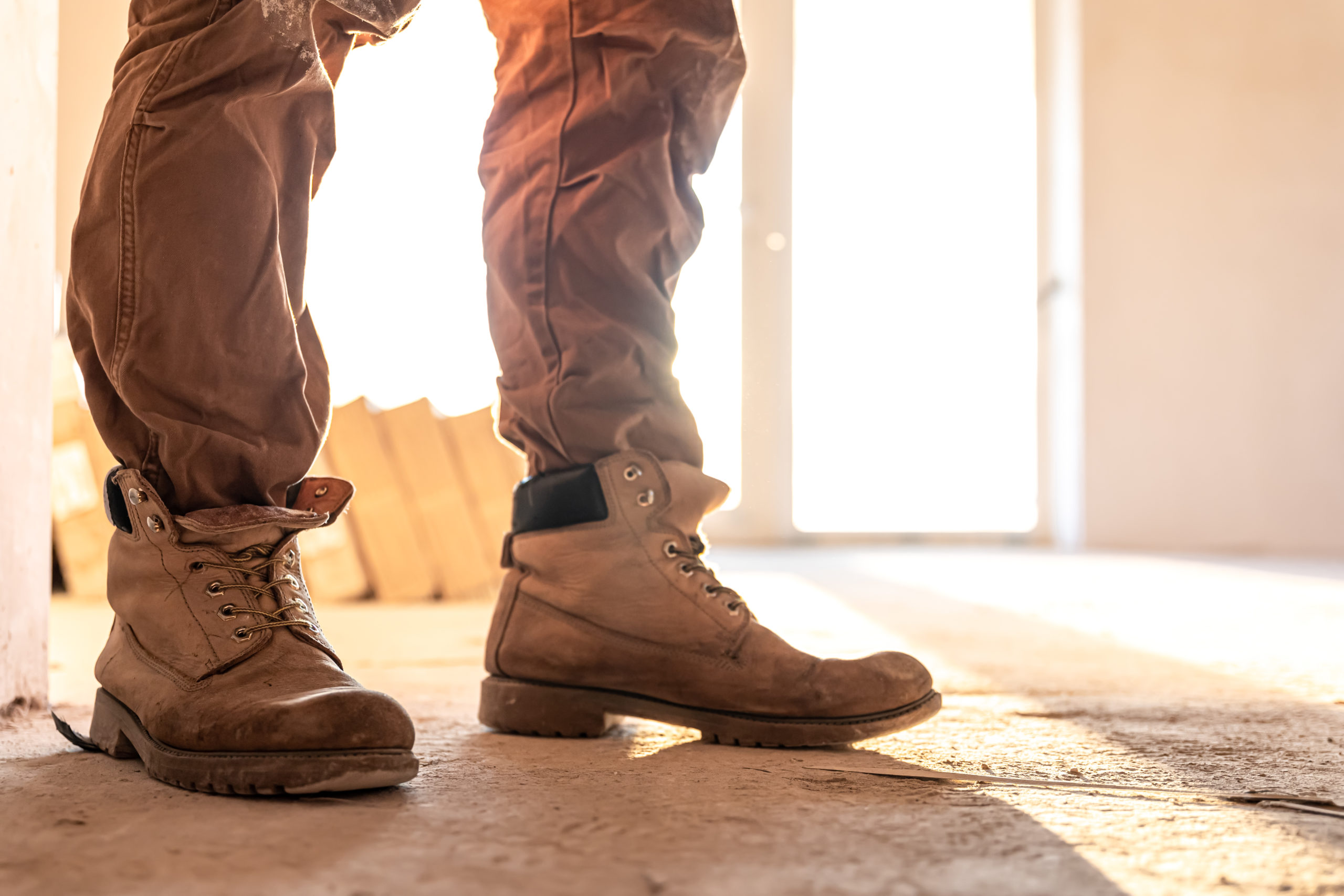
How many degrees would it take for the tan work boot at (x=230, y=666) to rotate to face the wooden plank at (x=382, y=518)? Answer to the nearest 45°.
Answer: approximately 135° to its left

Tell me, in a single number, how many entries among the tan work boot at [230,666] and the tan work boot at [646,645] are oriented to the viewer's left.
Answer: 0

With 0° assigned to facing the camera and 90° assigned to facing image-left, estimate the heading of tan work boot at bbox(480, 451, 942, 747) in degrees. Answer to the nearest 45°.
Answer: approximately 270°

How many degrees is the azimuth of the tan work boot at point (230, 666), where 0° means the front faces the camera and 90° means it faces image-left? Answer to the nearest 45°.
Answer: approximately 315°
